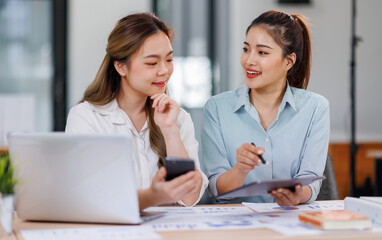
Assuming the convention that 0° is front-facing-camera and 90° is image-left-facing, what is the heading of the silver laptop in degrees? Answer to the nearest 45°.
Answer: approximately 180°

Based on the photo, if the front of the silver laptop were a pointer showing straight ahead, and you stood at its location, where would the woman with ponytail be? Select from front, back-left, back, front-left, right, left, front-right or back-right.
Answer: front-right

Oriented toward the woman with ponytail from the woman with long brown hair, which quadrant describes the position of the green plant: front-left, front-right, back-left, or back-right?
back-right

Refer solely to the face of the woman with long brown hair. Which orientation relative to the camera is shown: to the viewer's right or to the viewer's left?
to the viewer's right

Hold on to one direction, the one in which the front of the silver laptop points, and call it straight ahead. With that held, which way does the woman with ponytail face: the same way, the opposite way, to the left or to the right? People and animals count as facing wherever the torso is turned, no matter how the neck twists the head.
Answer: the opposite way

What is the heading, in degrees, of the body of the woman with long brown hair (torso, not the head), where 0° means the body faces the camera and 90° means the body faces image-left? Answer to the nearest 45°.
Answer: approximately 315°

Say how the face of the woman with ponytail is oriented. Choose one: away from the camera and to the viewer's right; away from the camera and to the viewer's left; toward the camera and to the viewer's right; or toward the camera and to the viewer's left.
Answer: toward the camera and to the viewer's left

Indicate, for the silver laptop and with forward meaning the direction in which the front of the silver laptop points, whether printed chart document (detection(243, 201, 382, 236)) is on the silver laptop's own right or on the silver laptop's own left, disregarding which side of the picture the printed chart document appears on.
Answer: on the silver laptop's own right

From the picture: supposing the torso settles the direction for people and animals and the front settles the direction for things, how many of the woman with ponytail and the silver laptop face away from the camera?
1

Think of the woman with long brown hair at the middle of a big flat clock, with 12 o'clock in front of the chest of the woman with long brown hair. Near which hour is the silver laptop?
The silver laptop is roughly at 2 o'clock from the woman with long brown hair.

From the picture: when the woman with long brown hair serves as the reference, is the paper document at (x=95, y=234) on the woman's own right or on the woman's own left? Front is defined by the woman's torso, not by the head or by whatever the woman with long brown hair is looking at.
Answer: on the woman's own right
